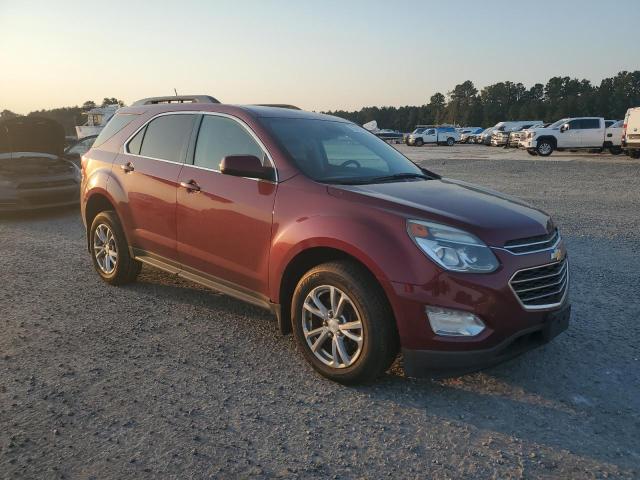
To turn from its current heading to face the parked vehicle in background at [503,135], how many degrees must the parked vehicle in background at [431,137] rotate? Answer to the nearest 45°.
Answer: approximately 135° to its left

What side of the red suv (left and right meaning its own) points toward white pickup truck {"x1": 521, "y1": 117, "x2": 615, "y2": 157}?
left

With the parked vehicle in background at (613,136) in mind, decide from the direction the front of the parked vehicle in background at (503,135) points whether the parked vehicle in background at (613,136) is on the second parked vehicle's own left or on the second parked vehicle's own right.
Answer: on the second parked vehicle's own left

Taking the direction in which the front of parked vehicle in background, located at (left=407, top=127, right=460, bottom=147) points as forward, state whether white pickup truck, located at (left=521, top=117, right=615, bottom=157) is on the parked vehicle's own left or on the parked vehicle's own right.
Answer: on the parked vehicle's own left

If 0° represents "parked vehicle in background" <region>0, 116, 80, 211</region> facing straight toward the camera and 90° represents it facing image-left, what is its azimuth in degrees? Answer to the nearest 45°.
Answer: approximately 0°

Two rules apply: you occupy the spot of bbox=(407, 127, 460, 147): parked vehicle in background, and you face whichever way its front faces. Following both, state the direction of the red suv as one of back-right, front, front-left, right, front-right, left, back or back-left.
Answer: left

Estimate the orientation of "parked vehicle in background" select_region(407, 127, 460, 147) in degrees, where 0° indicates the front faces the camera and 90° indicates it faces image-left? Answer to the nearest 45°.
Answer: approximately 90°

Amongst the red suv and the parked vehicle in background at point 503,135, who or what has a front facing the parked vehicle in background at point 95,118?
the parked vehicle in background at point 503,135
